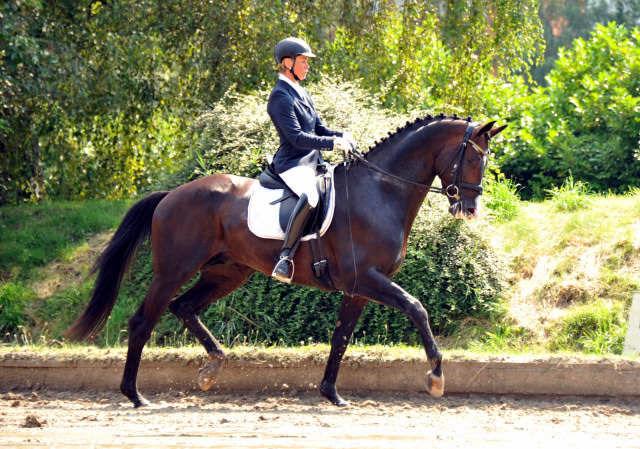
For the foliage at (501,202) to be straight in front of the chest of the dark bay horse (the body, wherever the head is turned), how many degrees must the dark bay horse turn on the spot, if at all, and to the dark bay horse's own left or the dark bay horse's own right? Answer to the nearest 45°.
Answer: approximately 45° to the dark bay horse's own left

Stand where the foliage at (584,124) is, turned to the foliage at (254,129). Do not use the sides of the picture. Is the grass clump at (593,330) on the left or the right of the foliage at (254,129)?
left

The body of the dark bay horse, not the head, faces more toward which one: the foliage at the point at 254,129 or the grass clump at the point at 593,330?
the grass clump

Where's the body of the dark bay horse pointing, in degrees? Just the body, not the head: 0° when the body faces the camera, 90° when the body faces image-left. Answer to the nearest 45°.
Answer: approximately 270°

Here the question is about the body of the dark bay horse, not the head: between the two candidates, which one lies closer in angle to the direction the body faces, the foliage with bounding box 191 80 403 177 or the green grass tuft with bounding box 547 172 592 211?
the green grass tuft

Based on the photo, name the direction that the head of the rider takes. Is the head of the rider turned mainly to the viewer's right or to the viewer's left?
to the viewer's right

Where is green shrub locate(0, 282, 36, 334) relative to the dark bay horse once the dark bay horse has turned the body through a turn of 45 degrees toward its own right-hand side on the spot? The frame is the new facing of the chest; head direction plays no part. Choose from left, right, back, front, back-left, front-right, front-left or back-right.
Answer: back

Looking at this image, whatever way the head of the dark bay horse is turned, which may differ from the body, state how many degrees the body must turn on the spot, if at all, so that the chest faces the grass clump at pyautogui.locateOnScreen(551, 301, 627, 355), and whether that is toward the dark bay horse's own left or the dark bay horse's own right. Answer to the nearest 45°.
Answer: approximately 45° to the dark bay horse's own left

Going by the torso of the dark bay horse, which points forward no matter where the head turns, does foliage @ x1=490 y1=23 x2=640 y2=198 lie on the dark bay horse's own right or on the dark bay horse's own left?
on the dark bay horse's own left
